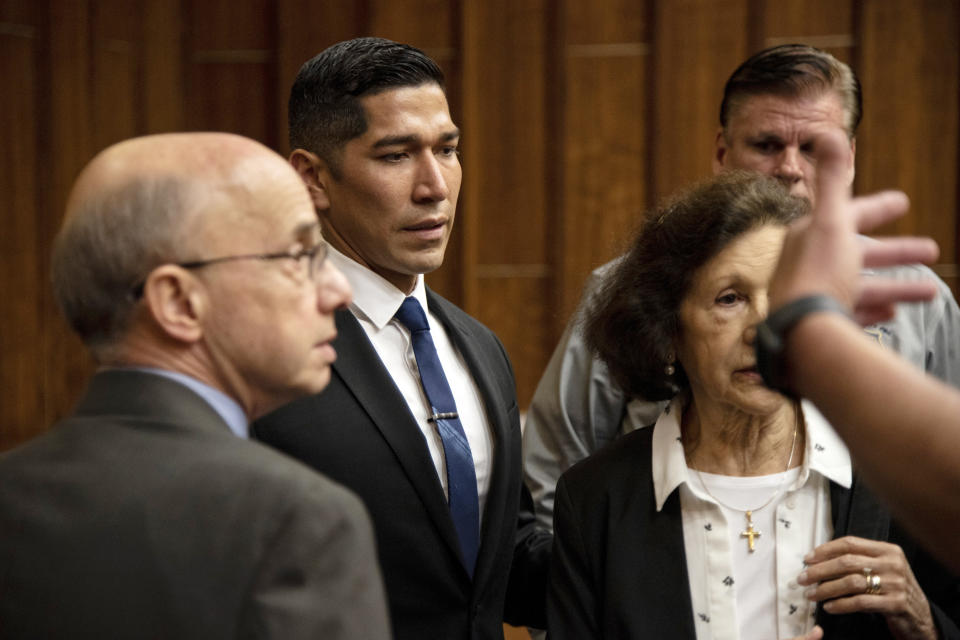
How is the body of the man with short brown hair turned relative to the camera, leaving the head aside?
toward the camera

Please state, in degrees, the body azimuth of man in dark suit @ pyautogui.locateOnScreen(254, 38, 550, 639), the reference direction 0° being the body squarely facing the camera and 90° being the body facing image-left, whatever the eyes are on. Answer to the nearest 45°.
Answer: approximately 315°

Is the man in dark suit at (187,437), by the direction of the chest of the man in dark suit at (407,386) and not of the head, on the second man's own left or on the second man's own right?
on the second man's own right

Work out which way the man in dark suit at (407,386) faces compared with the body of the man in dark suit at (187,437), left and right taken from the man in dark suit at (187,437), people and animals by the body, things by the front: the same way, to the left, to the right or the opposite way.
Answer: to the right

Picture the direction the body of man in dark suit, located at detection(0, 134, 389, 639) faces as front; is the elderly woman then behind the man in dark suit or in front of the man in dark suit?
in front

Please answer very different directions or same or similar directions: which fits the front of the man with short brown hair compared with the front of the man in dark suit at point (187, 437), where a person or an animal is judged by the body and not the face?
very different directions

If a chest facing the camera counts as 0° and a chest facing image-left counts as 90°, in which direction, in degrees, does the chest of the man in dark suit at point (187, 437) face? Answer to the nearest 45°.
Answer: approximately 225°

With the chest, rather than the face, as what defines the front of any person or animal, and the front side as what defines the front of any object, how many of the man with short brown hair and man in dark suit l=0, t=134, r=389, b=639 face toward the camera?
1

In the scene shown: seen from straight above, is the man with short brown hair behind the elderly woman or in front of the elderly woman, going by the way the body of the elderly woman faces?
behind

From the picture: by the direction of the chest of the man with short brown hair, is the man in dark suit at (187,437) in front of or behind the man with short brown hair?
in front

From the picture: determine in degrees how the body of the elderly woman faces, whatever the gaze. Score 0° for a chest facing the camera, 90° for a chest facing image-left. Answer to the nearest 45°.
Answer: approximately 0°

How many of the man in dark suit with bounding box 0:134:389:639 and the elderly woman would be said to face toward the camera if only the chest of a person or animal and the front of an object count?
1

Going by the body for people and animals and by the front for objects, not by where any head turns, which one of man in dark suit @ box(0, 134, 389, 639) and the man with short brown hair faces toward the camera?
the man with short brown hair

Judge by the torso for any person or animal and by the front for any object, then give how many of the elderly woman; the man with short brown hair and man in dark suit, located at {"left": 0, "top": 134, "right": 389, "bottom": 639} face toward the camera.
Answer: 2

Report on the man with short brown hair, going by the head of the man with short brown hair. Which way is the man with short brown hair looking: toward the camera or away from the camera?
toward the camera

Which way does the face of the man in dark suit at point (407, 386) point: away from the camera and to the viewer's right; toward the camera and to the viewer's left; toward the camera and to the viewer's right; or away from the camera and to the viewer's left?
toward the camera and to the viewer's right
